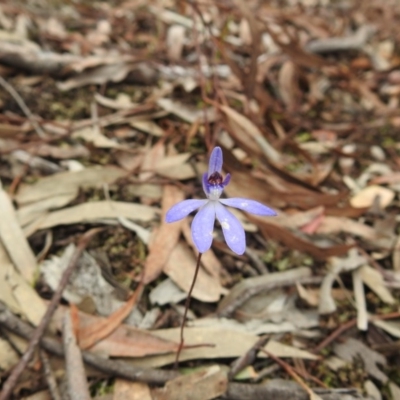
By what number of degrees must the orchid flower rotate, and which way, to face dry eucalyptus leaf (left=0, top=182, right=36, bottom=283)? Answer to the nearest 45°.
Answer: approximately 135° to its right

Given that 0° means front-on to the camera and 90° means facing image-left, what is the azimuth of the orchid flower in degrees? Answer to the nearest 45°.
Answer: approximately 0°

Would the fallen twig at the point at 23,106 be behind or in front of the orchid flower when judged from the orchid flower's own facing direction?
behind

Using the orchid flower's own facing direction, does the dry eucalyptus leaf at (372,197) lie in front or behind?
behind

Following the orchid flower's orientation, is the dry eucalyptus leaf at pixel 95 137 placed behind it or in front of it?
behind

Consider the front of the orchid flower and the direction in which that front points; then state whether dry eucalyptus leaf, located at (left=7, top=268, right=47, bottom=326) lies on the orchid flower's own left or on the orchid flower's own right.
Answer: on the orchid flower's own right

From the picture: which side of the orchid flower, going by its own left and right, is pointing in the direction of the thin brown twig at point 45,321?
right

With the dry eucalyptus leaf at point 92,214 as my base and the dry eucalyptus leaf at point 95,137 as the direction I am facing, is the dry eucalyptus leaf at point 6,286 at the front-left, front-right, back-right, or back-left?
back-left

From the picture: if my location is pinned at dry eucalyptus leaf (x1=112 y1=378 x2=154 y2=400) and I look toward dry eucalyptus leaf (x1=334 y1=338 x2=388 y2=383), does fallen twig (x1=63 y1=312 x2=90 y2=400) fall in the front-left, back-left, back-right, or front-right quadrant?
back-left
